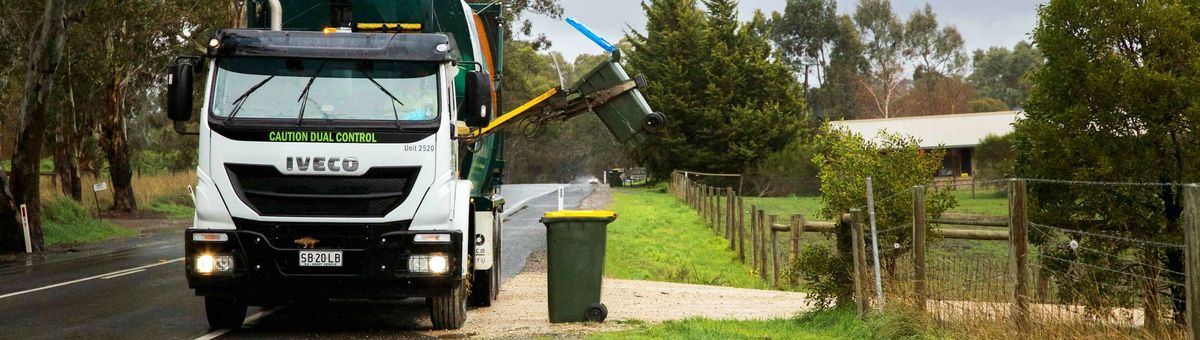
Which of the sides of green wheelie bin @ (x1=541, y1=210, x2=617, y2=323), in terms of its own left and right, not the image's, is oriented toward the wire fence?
back

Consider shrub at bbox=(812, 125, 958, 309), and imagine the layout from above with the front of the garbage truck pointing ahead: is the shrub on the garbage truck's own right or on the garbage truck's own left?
on the garbage truck's own left

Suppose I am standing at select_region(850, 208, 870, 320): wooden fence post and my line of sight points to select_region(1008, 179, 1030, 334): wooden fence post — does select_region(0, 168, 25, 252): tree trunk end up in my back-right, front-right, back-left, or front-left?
back-right

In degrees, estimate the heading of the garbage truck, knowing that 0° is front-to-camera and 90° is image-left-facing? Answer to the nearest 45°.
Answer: approximately 0°

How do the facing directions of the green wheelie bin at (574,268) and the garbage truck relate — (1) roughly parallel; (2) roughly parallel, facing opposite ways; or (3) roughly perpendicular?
roughly perpendicular

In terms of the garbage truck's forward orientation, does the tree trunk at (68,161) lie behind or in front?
behind

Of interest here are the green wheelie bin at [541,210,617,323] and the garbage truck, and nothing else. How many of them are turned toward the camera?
1

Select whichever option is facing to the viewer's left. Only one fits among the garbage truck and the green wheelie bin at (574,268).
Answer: the green wheelie bin

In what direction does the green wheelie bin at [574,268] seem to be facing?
to the viewer's left

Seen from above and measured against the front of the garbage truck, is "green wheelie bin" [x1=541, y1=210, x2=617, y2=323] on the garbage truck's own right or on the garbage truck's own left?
on the garbage truck's own left
